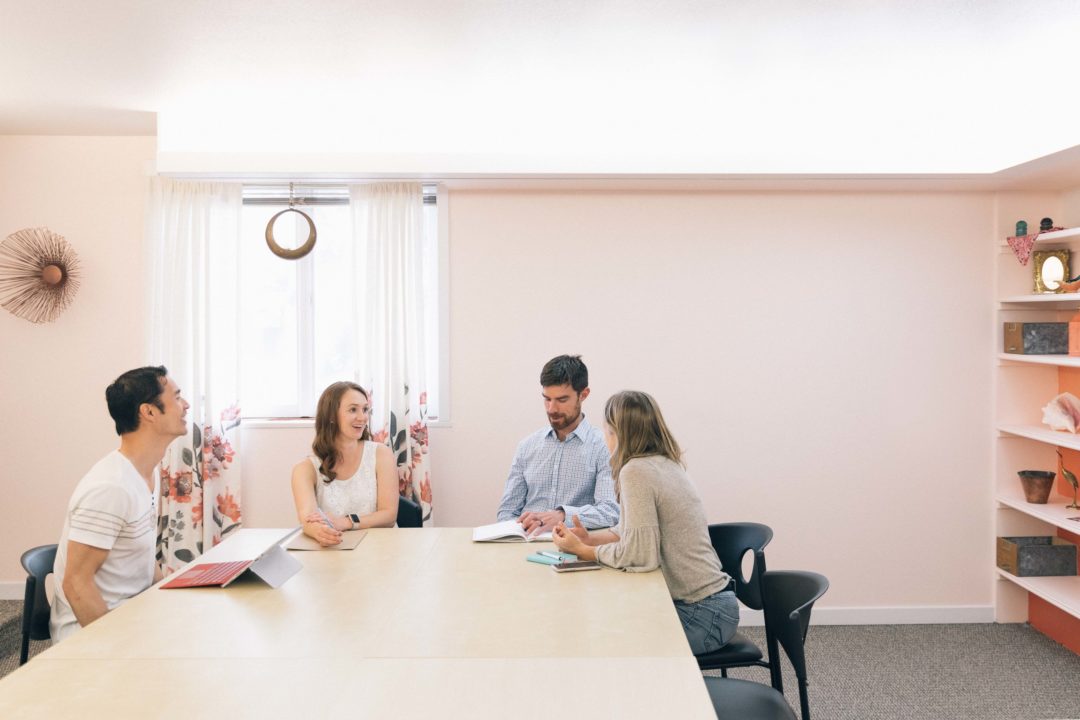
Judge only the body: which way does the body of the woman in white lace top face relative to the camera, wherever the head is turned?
toward the camera

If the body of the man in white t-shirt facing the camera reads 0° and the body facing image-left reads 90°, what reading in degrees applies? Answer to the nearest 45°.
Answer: approximately 270°

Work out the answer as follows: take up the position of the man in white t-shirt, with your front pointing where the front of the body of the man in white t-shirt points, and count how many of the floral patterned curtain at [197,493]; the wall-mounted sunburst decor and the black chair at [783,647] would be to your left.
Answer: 2

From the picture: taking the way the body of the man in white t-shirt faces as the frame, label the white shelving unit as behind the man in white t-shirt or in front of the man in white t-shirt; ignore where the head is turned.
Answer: in front

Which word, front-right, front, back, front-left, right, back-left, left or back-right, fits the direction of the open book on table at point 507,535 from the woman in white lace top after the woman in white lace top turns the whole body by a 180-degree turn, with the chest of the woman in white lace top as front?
back-right

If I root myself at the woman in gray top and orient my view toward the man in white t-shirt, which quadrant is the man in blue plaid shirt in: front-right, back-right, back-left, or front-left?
front-right

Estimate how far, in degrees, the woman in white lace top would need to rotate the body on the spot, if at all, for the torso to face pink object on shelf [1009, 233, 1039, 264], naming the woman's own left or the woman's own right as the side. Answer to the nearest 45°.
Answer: approximately 90° to the woman's own left

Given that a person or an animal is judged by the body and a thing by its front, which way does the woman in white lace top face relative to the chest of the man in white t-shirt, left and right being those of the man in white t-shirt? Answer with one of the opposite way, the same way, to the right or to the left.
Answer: to the right

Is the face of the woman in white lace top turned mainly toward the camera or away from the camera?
toward the camera

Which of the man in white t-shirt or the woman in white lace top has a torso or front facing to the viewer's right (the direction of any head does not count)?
the man in white t-shirt

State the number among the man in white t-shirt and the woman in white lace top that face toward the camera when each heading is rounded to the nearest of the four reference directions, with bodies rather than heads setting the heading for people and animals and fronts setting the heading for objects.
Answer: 1

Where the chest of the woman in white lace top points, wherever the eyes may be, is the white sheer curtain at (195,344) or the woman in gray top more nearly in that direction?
the woman in gray top

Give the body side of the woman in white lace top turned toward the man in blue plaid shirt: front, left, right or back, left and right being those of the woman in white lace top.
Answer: left

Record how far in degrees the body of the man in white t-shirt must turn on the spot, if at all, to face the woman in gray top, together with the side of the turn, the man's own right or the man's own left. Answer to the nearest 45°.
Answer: approximately 45° to the man's own right
